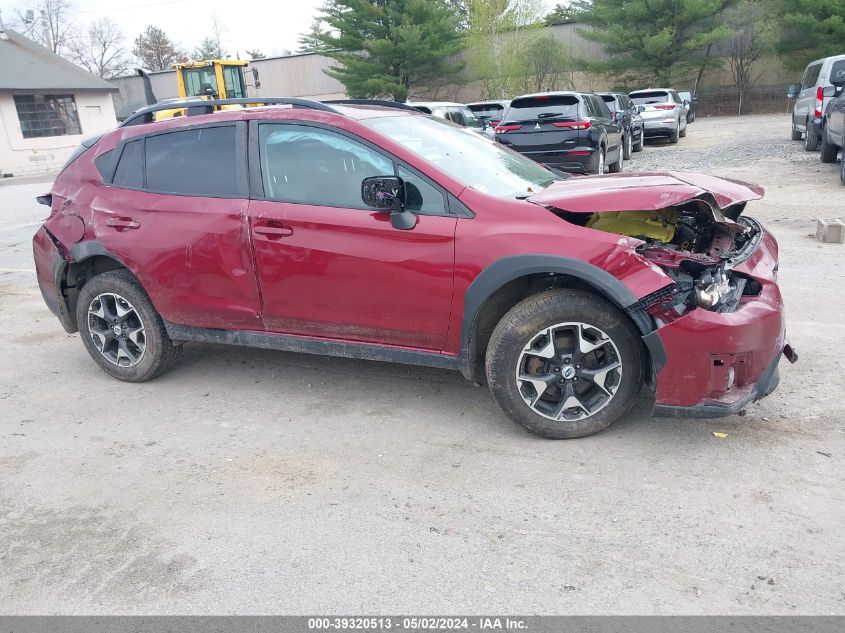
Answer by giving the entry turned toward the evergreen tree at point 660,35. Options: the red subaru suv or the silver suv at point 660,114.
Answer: the silver suv

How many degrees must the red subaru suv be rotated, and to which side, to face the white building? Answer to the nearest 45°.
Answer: approximately 180°

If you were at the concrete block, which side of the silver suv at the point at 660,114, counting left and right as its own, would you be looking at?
back

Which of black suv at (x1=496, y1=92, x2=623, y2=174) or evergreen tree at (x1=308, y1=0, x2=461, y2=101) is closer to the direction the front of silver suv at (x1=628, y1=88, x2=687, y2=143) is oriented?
the evergreen tree

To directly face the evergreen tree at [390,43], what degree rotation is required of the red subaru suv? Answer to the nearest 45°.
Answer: approximately 135° to its left

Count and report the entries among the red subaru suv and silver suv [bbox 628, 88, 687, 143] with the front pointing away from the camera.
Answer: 1

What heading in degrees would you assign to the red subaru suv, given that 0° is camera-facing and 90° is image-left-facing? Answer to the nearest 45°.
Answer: approximately 315°

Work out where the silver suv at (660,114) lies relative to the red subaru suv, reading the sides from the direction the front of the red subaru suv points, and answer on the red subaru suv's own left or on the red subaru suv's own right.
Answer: on the red subaru suv's own left

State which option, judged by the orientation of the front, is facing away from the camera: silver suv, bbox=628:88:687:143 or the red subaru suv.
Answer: the silver suv

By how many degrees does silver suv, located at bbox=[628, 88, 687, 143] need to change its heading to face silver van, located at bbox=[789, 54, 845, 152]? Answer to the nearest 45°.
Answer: approximately 135° to its right

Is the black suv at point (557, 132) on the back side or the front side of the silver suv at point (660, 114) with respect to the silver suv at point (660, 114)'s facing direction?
on the back side

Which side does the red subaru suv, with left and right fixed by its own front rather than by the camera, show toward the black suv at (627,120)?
left

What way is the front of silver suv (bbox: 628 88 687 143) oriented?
away from the camera
